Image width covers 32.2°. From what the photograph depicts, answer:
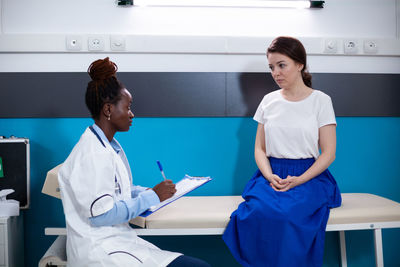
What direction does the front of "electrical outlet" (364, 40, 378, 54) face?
toward the camera

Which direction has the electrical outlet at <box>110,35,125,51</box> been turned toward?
toward the camera

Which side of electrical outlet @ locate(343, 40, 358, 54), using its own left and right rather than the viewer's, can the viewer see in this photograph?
front

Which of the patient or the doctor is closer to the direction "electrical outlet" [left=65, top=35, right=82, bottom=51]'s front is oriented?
the doctor

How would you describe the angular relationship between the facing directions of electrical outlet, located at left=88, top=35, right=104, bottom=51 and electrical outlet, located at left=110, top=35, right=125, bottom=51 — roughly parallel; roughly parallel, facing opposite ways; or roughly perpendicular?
roughly parallel

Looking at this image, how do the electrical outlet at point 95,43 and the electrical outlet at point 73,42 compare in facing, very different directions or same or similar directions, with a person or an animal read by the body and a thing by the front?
same or similar directions

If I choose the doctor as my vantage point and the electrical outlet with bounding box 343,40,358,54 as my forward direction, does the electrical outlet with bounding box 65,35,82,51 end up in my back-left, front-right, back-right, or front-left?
front-left

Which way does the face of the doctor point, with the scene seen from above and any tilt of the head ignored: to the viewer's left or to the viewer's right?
to the viewer's right

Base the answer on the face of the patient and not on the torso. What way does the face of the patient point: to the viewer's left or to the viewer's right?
to the viewer's left

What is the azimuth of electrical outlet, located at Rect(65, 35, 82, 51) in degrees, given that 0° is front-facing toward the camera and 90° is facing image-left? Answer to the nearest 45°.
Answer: approximately 0°

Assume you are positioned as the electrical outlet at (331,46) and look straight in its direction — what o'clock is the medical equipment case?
The medical equipment case is roughly at 2 o'clock from the electrical outlet.

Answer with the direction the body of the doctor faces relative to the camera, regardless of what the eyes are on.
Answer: to the viewer's right

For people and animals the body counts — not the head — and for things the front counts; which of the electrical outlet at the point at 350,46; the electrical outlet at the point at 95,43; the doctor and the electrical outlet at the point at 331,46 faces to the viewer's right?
the doctor
